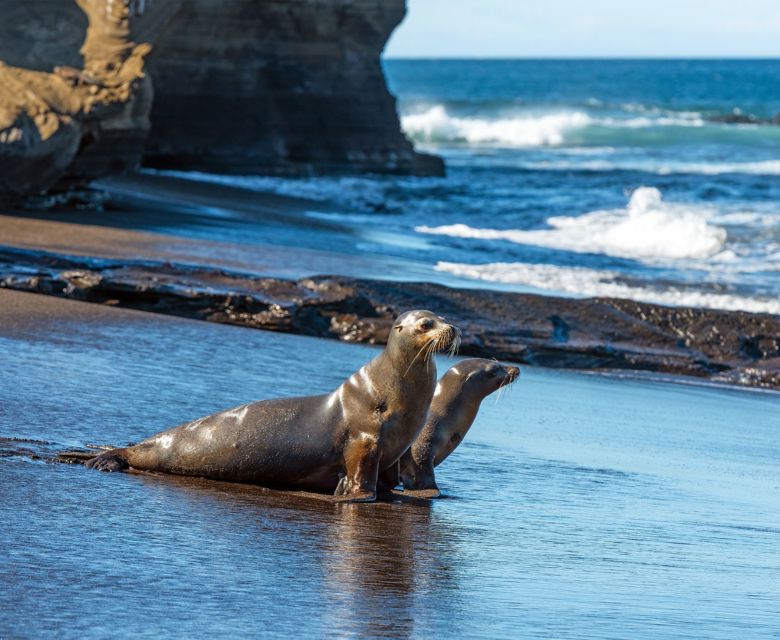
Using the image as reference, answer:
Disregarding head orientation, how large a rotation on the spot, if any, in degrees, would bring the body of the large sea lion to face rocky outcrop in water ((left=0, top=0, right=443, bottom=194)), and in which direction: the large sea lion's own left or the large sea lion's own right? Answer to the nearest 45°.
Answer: approximately 90° to the large sea lion's own left

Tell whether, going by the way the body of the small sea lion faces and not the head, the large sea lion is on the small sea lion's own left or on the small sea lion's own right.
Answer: on the small sea lion's own right

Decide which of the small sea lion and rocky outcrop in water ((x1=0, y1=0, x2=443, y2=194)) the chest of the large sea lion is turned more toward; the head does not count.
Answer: the small sea lion

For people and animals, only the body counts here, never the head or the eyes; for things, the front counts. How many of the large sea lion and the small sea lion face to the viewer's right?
2

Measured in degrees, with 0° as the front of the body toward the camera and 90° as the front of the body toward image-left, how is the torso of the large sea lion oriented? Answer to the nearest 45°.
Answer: approximately 270°

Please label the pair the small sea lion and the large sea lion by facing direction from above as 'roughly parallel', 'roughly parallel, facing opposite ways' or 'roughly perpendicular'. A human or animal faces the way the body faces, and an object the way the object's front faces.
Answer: roughly parallel

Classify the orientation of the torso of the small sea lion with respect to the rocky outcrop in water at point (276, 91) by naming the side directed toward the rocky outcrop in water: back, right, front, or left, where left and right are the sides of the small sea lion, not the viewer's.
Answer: left

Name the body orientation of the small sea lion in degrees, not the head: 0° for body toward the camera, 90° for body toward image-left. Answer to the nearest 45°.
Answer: approximately 270°
